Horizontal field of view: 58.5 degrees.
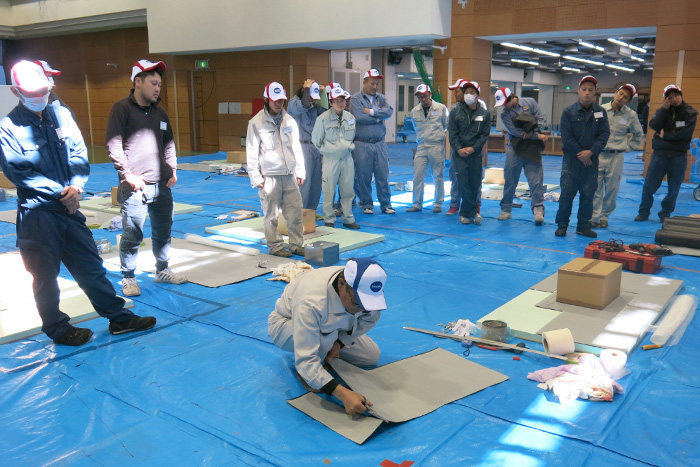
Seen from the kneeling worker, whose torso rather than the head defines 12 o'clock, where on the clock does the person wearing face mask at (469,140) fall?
The person wearing face mask is roughly at 8 o'clock from the kneeling worker.

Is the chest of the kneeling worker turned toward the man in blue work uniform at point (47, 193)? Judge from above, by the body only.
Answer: no

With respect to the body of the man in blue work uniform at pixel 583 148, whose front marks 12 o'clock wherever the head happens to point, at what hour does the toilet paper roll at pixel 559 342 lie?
The toilet paper roll is roughly at 12 o'clock from the man in blue work uniform.

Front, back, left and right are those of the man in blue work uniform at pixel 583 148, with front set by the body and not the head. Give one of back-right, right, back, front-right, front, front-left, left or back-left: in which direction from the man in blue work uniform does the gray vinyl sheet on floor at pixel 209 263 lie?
front-right

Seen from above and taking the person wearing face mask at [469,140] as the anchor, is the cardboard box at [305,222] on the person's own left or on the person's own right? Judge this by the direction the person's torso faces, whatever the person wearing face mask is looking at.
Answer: on the person's own right

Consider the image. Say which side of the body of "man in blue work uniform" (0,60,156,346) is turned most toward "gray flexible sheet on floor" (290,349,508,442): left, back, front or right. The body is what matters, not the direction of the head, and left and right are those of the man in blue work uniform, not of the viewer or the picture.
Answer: front

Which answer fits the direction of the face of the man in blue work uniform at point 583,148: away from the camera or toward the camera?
toward the camera

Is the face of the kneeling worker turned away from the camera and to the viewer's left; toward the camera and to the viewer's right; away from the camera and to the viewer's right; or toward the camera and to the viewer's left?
toward the camera and to the viewer's right

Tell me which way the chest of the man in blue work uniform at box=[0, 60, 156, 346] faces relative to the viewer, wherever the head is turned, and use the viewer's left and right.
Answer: facing the viewer and to the right of the viewer

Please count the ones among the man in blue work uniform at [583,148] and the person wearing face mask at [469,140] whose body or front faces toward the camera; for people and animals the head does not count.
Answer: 2

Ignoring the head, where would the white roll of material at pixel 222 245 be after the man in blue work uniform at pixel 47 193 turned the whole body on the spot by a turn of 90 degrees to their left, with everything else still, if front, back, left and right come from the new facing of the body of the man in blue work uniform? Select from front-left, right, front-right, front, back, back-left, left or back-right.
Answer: front

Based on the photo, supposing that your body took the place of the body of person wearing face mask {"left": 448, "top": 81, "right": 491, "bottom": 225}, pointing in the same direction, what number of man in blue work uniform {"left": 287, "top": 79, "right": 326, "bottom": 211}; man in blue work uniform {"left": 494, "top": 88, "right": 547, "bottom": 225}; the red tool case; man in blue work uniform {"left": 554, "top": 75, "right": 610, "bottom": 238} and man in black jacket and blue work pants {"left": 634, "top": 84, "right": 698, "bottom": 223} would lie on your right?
1

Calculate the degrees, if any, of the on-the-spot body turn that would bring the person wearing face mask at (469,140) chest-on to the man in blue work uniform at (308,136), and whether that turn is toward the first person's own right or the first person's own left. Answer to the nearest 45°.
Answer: approximately 90° to the first person's own right

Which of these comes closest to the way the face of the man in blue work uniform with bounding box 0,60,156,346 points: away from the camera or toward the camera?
toward the camera

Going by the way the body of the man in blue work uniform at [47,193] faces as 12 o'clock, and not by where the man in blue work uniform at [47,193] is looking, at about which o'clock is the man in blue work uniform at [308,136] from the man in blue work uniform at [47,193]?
the man in blue work uniform at [308,136] is roughly at 9 o'clock from the man in blue work uniform at [47,193].

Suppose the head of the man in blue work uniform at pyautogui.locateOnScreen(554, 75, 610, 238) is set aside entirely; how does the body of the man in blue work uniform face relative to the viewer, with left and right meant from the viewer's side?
facing the viewer

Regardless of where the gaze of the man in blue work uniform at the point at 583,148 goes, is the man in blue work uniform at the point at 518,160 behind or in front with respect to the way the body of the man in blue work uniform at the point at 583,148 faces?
behind
